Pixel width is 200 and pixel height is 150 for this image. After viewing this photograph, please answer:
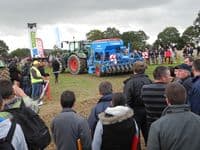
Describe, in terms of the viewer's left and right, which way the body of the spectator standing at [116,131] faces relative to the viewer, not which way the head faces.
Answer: facing away from the viewer

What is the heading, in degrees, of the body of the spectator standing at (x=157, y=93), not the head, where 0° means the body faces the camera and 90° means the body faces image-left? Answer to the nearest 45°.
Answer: approximately 225°

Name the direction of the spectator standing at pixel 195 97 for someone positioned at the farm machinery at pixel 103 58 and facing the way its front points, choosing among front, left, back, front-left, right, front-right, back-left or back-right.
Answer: back-left

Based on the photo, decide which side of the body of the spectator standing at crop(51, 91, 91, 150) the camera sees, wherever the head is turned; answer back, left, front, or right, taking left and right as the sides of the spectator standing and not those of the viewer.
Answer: back

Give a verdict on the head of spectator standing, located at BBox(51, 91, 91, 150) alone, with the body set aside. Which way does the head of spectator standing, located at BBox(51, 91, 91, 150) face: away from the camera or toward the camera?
away from the camera

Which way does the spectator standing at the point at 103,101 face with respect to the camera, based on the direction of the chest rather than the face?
away from the camera

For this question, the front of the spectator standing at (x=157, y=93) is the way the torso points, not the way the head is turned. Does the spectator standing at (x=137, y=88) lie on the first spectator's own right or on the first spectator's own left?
on the first spectator's own left
